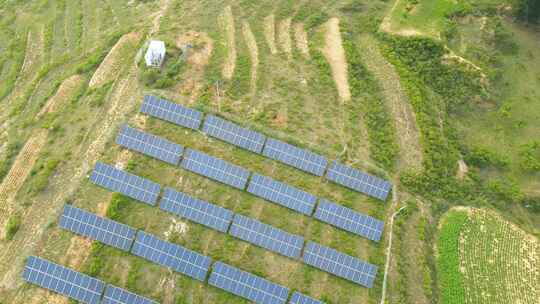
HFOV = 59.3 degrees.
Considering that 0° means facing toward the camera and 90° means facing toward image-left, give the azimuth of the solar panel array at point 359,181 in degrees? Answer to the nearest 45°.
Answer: approximately 45°

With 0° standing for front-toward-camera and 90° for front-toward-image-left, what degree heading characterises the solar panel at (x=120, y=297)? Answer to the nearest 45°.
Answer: approximately 45°

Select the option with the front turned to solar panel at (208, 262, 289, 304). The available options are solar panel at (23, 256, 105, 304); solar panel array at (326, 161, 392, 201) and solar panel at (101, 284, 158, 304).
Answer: the solar panel array

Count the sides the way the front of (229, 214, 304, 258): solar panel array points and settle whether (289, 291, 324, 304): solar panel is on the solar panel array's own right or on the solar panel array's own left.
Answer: on the solar panel array's own left

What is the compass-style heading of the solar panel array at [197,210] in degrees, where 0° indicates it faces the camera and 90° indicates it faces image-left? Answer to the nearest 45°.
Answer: approximately 45°

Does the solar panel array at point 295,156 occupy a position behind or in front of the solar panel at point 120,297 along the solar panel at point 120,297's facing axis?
behind

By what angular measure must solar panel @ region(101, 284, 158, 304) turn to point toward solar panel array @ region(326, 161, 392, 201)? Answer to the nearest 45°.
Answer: approximately 135° to its left

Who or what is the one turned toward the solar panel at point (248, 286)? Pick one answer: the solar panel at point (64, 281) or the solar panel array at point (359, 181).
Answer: the solar panel array

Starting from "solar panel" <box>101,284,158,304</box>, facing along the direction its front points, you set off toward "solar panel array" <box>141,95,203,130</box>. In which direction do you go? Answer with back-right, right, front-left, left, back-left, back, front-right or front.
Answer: back

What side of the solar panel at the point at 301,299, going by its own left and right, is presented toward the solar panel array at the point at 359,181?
back

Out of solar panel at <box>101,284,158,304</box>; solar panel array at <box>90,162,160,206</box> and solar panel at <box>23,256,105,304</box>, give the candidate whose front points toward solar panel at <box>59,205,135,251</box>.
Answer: the solar panel array

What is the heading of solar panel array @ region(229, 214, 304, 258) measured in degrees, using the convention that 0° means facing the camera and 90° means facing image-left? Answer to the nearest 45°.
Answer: approximately 45°
